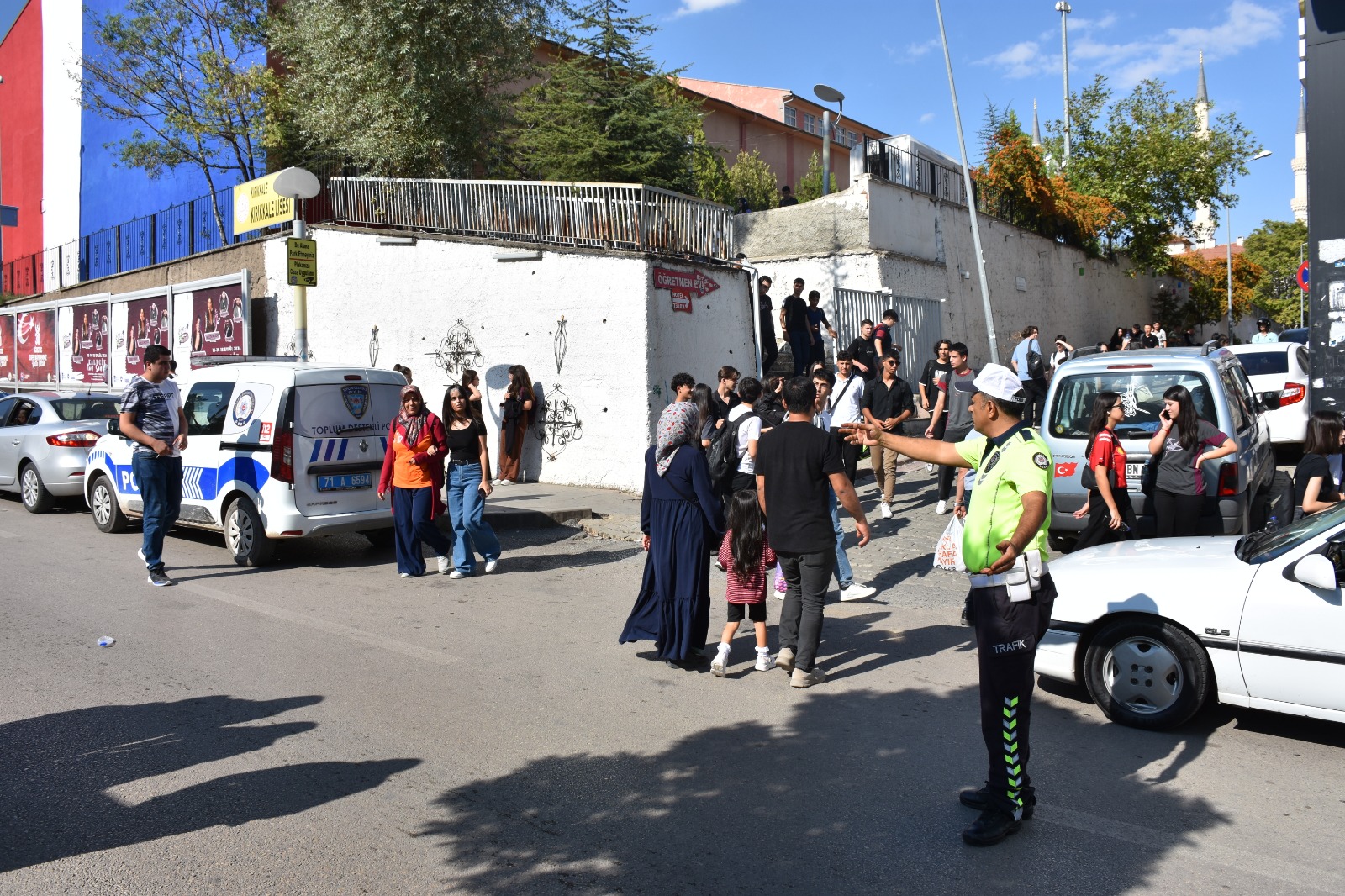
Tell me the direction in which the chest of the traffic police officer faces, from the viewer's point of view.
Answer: to the viewer's left

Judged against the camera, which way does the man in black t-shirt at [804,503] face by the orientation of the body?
away from the camera

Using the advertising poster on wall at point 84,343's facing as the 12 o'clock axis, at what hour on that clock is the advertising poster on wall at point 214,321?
the advertising poster on wall at point 214,321 is roughly at 10 o'clock from the advertising poster on wall at point 84,343.

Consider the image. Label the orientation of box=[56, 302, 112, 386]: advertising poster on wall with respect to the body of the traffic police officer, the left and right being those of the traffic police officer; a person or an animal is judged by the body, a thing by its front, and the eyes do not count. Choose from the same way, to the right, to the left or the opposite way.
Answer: to the left

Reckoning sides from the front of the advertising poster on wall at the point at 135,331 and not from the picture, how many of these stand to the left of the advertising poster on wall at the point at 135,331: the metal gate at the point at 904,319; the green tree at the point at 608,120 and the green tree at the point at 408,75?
3

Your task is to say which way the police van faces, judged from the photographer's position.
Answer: facing away from the viewer and to the left of the viewer

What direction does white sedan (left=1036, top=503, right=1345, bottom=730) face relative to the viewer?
to the viewer's left

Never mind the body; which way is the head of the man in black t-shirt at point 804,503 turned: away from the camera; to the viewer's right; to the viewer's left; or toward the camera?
away from the camera

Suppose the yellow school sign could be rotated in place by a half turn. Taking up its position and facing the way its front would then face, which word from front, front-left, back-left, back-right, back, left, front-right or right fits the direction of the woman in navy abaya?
back-right

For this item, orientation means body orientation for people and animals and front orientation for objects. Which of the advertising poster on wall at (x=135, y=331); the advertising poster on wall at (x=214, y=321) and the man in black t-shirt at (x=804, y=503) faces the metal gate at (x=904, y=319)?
the man in black t-shirt

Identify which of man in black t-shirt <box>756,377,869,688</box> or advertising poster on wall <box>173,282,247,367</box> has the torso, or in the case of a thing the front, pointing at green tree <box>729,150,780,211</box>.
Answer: the man in black t-shirt

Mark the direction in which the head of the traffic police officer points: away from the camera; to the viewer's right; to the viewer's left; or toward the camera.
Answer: to the viewer's left

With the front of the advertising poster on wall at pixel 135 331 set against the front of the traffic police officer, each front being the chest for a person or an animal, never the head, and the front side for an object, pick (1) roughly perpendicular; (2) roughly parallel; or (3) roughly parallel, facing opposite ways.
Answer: roughly perpendicular
